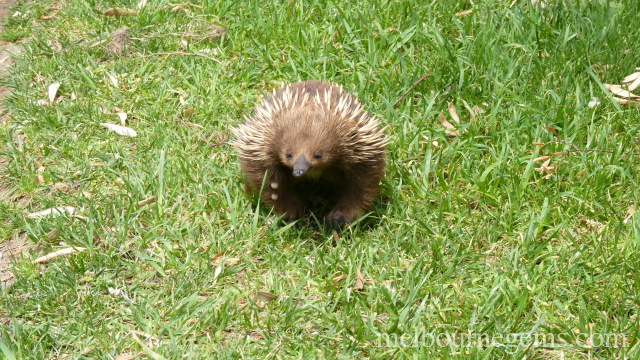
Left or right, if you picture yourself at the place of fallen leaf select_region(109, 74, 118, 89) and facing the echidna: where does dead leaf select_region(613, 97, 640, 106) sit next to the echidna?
left

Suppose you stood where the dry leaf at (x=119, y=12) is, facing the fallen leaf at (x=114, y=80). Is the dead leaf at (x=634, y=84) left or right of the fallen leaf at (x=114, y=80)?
left

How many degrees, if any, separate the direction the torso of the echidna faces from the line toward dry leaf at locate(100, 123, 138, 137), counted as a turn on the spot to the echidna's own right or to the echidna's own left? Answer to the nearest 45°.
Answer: approximately 135° to the echidna's own right

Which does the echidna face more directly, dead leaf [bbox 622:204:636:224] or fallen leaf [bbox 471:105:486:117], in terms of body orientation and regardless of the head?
the dead leaf

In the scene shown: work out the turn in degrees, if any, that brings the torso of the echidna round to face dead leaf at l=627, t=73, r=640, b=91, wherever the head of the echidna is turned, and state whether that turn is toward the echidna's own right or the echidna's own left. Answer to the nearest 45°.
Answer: approximately 90° to the echidna's own left

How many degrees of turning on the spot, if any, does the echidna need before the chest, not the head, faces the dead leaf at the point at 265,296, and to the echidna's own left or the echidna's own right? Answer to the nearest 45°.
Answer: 0° — it already faces it

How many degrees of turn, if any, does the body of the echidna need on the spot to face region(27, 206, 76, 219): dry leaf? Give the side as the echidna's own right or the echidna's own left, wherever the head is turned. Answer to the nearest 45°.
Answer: approximately 90° to the echidna's own right

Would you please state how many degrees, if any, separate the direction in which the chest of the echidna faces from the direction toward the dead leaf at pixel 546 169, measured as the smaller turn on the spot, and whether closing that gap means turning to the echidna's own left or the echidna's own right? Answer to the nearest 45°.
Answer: approximately 90° to the echidna's own left

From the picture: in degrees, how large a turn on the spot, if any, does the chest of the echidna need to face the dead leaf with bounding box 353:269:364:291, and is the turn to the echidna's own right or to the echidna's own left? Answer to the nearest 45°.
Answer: approximately 45° to the echidna's own left

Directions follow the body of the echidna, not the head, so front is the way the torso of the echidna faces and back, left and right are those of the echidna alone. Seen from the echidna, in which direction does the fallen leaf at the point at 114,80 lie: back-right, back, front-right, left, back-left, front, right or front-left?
back-right

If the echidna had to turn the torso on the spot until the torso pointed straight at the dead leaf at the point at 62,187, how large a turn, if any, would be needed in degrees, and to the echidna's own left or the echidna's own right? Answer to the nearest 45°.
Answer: approximately 90° to the echidna's own right

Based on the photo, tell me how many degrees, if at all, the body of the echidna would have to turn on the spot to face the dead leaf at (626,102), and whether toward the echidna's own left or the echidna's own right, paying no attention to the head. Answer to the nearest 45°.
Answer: approximately 90° to the echidna's own left

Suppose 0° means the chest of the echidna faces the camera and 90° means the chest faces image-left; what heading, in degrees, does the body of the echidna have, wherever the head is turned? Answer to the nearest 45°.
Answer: approximately 0°

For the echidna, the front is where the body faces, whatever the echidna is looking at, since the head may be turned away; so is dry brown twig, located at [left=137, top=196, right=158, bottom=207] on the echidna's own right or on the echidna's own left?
on the echidna's own right
